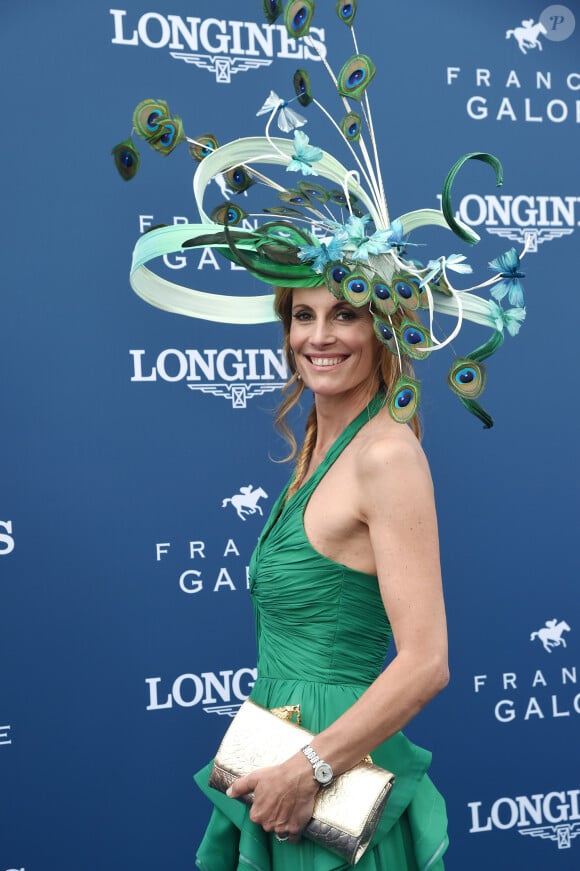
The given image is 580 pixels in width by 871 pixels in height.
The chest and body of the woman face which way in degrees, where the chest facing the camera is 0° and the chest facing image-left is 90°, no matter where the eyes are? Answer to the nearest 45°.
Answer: approximately 45°
